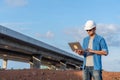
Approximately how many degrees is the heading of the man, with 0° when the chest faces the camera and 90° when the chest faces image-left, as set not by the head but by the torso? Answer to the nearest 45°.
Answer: approximately 45°
